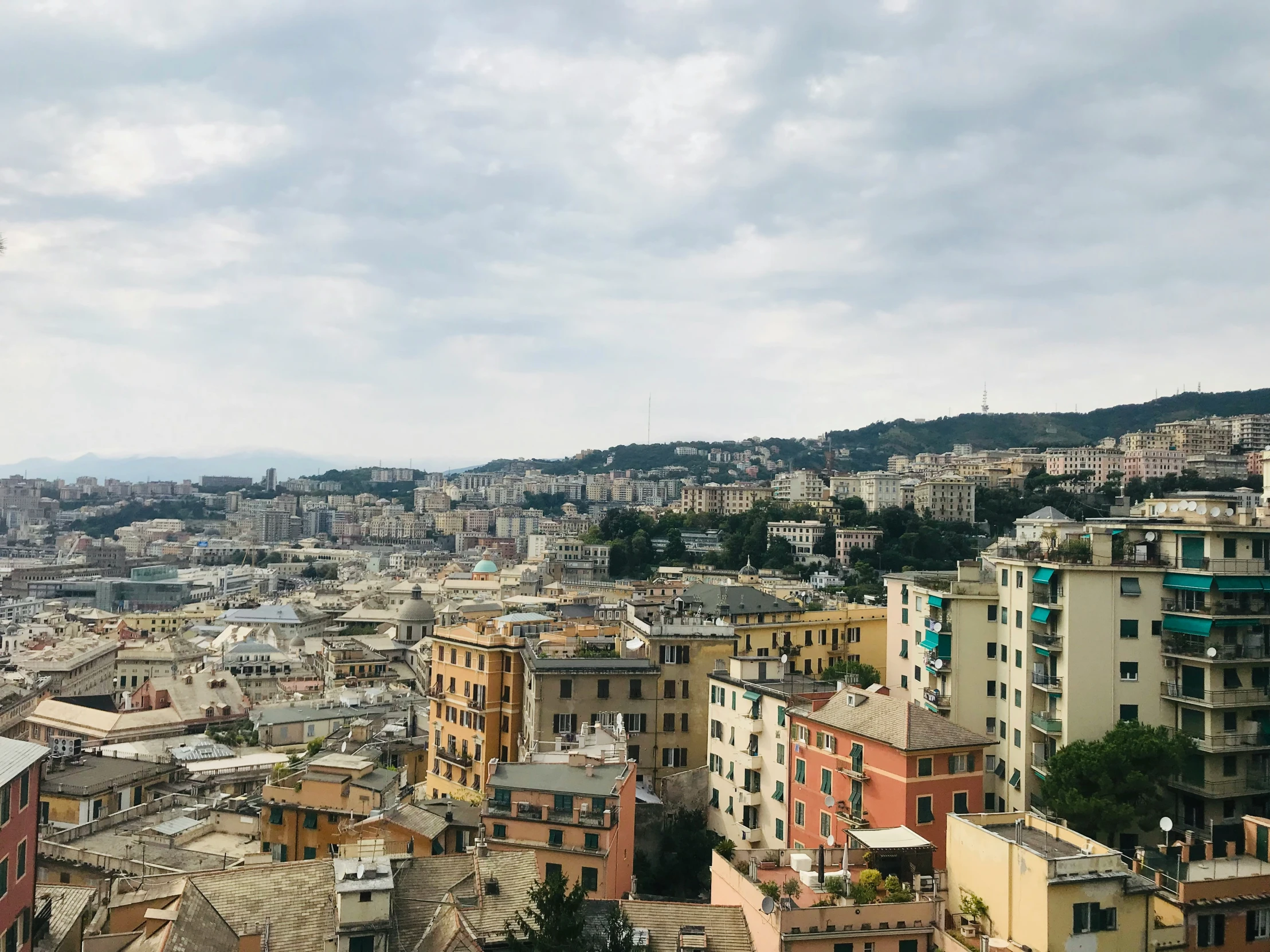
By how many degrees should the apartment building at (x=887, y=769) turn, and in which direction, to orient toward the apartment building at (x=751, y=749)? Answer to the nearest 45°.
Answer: approximately 90° to its right

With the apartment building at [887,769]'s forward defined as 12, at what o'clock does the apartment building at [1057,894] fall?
the apartment building at [1057,894] is roughly at 10 o'clock from the apartment building at [887,769].

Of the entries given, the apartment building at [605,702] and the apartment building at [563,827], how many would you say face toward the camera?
2

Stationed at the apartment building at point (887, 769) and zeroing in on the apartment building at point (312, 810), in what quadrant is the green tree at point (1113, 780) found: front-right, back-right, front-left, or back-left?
back-right

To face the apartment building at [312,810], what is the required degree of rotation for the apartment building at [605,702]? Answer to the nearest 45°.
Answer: approximately 45° to its right

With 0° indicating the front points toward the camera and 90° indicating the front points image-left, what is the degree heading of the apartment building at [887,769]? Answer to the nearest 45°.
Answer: approximately 45°
